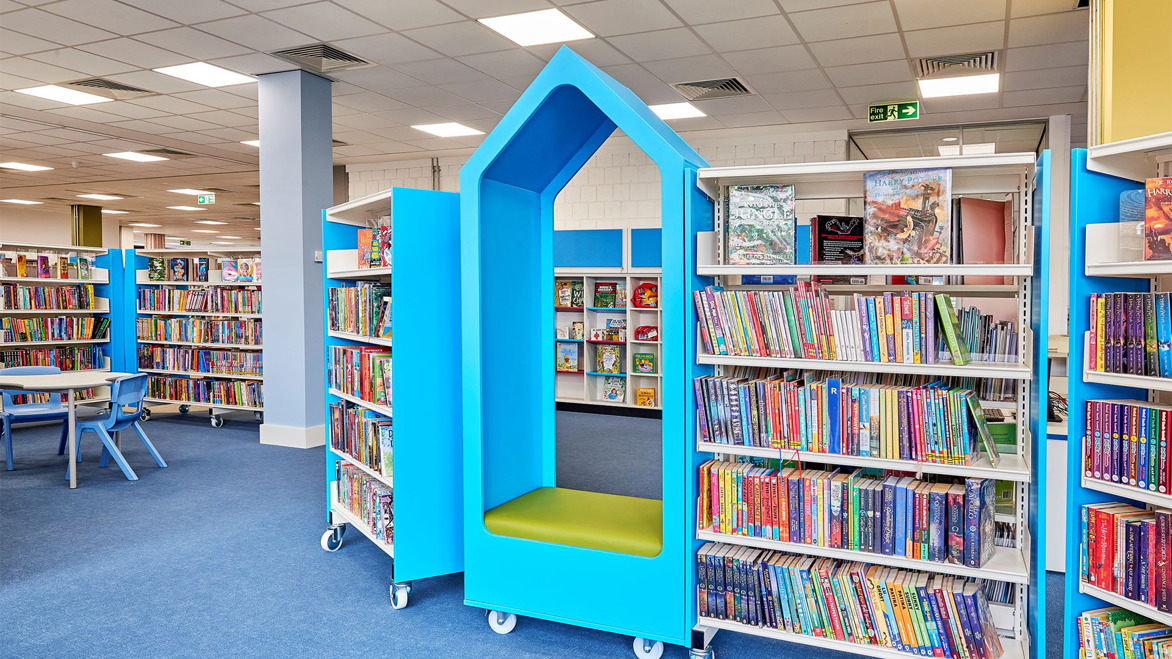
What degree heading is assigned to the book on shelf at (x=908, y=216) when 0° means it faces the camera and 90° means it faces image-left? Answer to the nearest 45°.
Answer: approximately 0°

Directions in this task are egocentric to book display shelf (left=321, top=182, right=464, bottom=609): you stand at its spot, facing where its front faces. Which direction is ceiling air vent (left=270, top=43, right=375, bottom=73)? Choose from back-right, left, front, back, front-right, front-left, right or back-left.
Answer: back-right

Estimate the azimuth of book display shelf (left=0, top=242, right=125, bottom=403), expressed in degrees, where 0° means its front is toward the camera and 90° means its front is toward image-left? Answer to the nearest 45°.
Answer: approximately 0°

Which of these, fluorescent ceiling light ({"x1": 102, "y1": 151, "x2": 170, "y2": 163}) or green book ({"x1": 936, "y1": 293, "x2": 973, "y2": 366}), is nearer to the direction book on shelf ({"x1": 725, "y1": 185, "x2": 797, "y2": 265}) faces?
the green book

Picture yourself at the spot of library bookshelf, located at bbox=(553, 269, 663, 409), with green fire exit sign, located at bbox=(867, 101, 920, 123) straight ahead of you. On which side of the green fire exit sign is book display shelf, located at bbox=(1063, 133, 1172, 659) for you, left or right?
right

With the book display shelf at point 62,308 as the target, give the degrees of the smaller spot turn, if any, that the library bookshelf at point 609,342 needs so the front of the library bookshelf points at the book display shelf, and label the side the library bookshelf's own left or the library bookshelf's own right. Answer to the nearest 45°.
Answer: approximately 90° to the library bookshelf's own right
